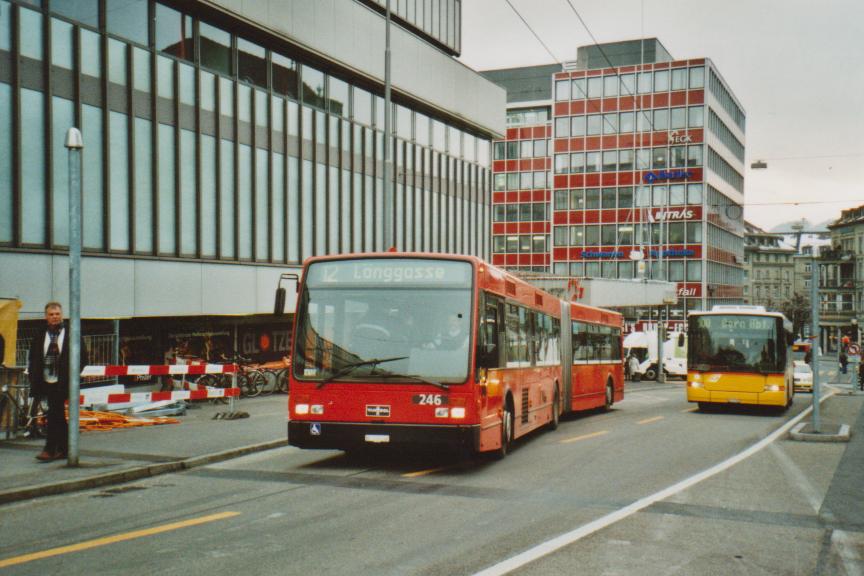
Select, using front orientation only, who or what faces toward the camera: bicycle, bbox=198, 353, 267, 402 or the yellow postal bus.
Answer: the yellow postal bus

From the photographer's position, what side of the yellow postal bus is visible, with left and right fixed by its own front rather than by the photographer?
front

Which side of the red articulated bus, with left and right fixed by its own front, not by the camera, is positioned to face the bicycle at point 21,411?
right

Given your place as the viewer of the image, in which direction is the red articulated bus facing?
facing the viewer and to the left of the viewer

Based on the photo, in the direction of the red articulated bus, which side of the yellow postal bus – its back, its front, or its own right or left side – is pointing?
front

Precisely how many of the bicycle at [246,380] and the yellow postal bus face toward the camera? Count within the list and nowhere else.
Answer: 1

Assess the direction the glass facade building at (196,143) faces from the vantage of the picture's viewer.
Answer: facing the viewer and to the right of the viewer

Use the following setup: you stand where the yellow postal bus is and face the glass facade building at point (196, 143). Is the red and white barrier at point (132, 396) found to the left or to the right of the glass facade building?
left

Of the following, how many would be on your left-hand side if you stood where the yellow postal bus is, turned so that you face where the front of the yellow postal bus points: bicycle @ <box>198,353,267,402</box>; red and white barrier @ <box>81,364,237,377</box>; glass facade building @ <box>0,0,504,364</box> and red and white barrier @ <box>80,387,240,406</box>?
0

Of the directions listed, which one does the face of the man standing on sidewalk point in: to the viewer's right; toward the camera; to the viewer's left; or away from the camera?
toward the camera

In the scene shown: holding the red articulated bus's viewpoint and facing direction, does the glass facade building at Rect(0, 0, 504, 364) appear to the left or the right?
on its right

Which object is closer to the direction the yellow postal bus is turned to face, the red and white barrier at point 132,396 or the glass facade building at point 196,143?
the red and white barrier

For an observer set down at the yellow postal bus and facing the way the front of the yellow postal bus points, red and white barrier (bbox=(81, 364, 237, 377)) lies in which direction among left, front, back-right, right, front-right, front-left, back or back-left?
front-right
